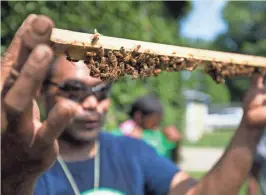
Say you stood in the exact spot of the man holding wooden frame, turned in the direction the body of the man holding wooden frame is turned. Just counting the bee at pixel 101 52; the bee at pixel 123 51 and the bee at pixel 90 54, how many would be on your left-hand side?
0

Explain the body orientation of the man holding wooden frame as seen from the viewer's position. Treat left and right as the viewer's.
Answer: facing the viewer and to the right of the viewer

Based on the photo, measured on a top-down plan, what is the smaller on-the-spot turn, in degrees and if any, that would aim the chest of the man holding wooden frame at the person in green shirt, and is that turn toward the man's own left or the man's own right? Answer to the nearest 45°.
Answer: approximately 135° to the man's own left

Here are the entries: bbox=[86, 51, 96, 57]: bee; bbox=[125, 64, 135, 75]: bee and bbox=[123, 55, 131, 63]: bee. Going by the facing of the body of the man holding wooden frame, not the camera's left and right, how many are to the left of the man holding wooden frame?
0

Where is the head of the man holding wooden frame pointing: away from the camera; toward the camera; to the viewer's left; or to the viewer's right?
toward the camera

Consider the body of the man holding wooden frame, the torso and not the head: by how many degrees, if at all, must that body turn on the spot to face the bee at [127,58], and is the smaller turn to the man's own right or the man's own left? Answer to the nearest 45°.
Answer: approximately 45° to the man's own right

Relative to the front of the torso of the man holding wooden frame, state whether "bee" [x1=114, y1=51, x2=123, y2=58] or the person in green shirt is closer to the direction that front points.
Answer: the bee

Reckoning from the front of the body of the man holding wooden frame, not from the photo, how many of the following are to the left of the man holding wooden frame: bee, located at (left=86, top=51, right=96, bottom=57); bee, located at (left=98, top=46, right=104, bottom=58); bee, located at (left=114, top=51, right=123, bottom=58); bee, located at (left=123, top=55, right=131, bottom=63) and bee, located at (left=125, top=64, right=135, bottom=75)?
0
